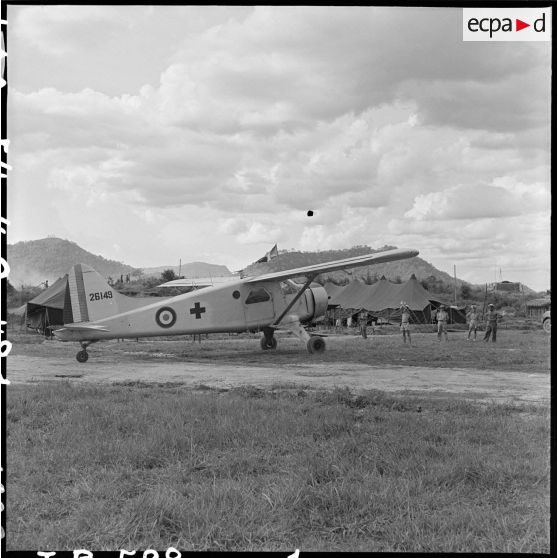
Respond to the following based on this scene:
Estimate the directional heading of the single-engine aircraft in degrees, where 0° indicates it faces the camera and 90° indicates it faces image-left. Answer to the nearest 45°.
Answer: approximately 225°

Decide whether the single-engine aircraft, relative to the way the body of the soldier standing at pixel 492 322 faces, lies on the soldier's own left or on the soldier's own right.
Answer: on the soldier's own right

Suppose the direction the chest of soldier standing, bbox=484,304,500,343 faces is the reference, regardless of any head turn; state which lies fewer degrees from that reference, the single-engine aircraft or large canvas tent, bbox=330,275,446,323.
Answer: the single-engine aircraft

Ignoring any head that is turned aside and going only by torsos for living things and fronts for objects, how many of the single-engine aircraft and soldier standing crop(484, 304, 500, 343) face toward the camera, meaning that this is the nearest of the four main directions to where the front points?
1

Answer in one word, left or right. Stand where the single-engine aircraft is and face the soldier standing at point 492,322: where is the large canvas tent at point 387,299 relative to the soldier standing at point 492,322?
left

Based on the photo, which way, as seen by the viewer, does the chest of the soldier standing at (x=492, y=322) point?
toward the camera
